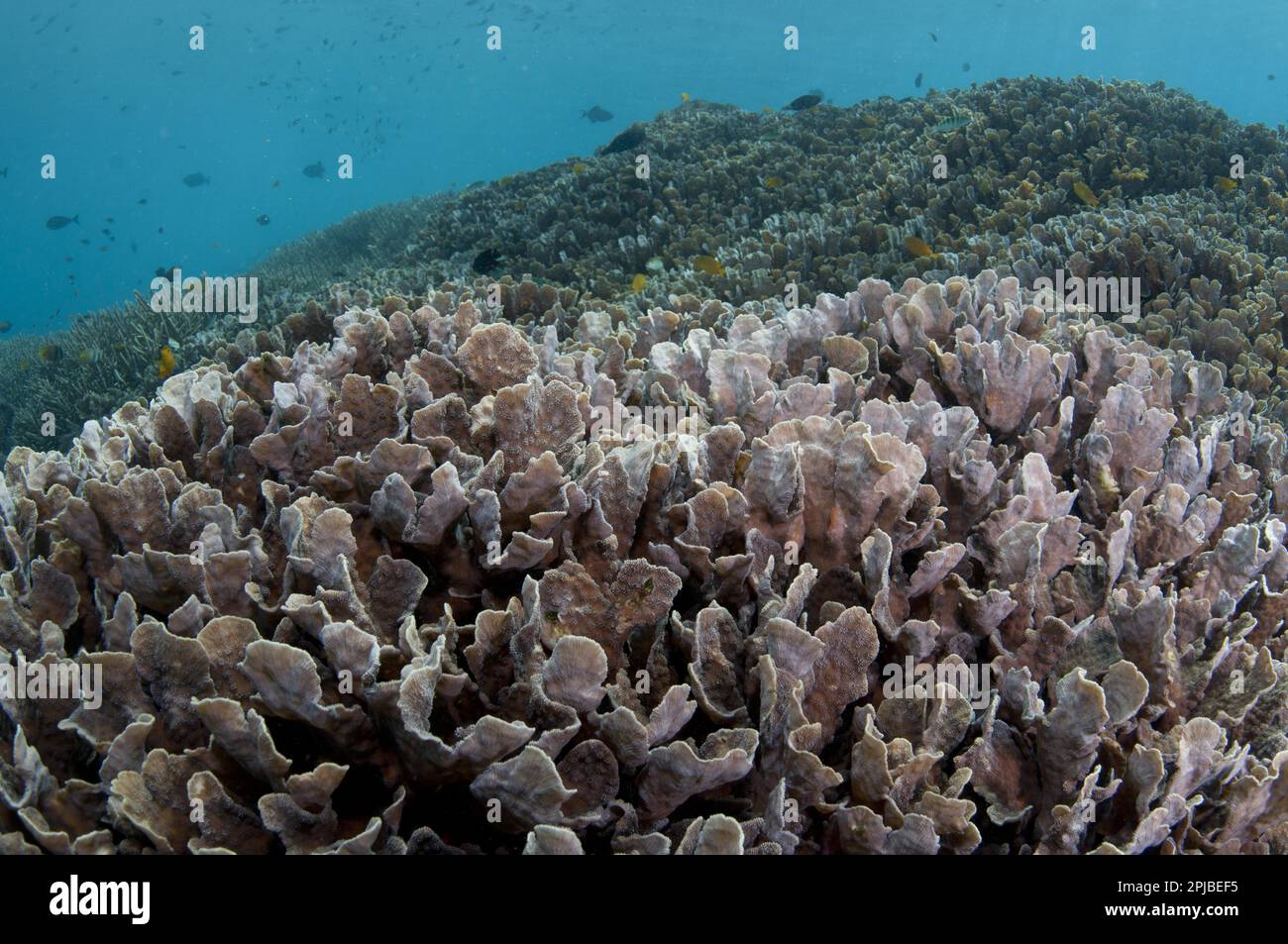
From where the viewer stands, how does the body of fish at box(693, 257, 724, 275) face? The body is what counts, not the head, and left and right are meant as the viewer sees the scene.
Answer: facing to the left of the viewer

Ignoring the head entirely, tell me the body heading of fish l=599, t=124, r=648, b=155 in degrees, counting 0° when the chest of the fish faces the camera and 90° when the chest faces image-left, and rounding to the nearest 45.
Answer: approximately 270°

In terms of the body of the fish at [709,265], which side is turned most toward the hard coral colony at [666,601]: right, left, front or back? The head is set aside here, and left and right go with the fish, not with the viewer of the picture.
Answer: left

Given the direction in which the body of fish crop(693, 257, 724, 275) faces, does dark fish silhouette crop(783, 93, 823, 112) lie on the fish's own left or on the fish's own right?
on the fish's own right
